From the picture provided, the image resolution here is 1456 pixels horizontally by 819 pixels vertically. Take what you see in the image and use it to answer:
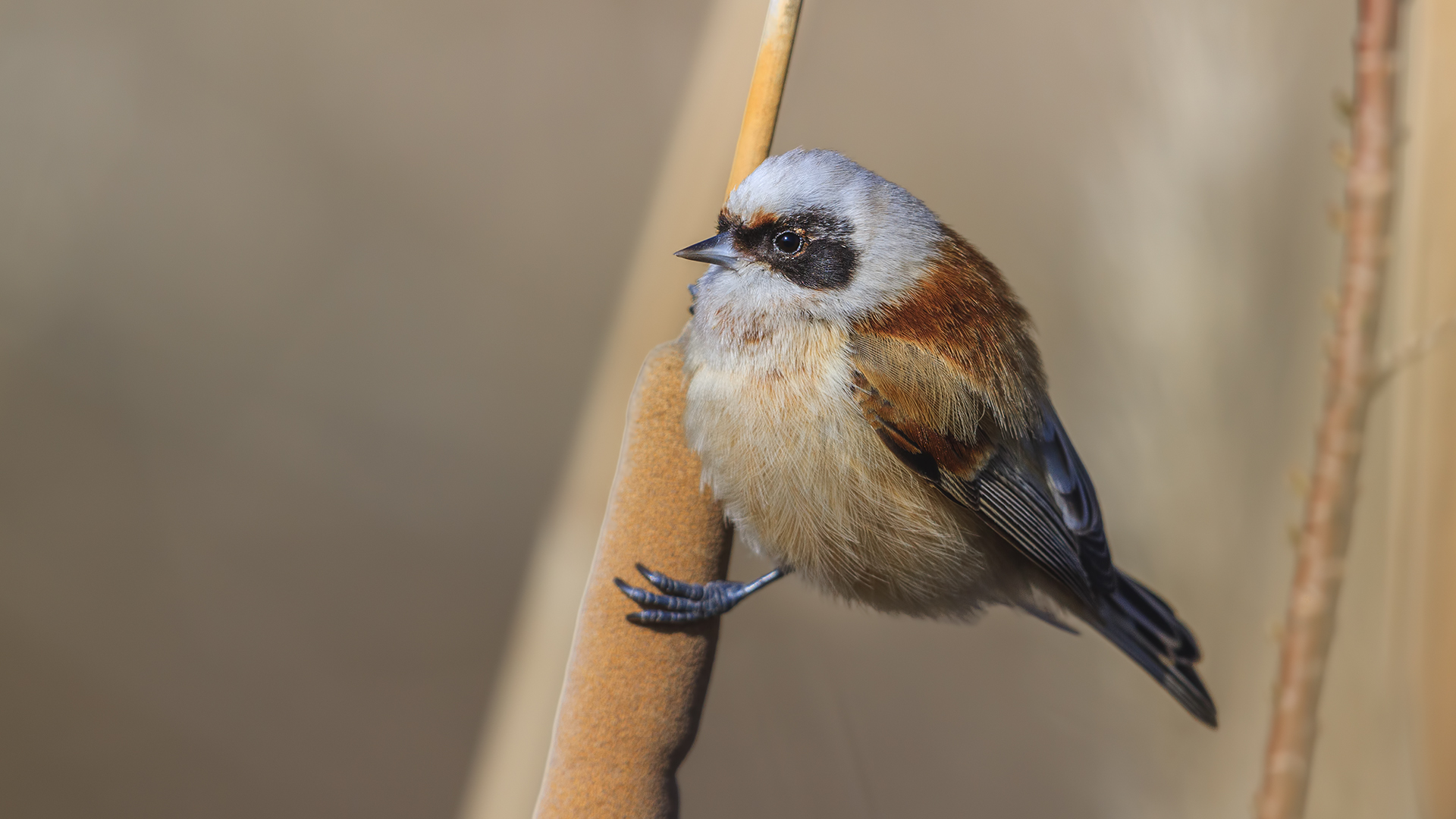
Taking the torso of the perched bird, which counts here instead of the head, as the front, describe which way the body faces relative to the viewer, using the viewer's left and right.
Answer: facing to the left of the viewer

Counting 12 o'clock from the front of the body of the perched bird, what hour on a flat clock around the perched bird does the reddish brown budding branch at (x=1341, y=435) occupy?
The reddish brown budding branch is roughly at 8 o'clock from the perched bird.
